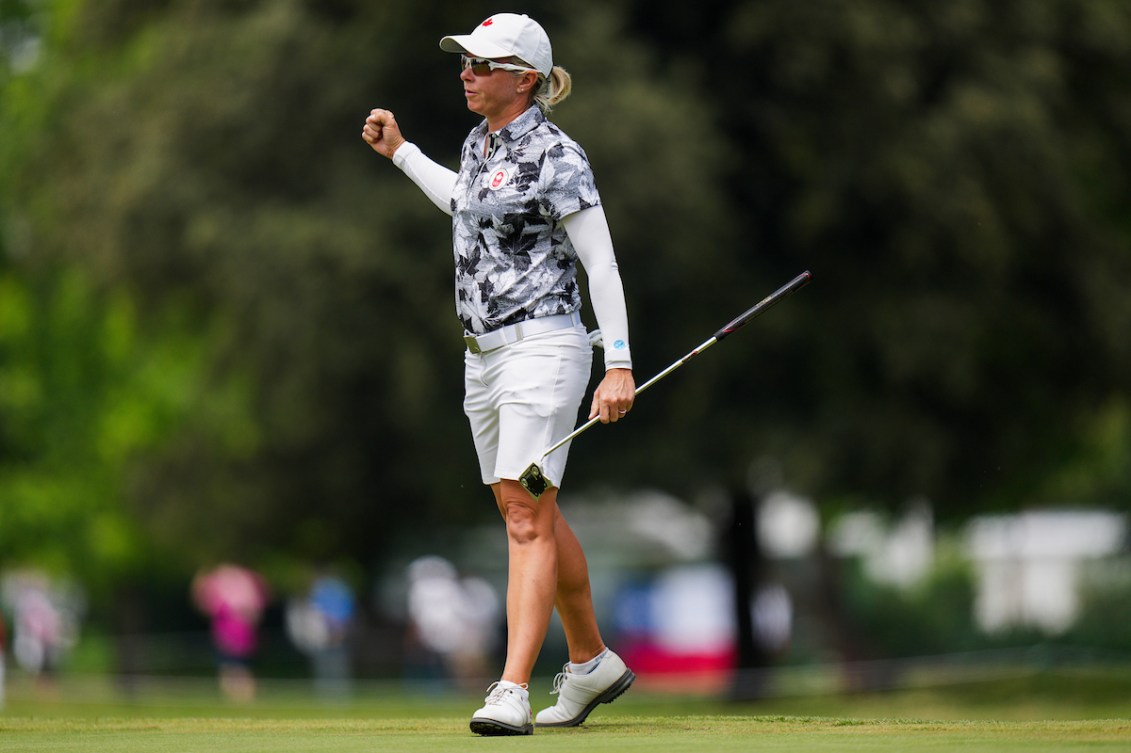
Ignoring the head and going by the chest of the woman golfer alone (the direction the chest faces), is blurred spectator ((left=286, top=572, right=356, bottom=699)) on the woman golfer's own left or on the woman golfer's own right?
on the woman golfer's own right

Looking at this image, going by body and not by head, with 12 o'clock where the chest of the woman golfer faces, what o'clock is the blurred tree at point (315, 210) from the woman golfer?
The blurred tree is roughly at 4 o'clock from the woman golfer.

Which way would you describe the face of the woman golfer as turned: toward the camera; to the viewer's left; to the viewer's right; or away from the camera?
to the viewer's left

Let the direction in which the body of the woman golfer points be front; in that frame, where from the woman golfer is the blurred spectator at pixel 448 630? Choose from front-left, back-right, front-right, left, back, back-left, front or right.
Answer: back-right

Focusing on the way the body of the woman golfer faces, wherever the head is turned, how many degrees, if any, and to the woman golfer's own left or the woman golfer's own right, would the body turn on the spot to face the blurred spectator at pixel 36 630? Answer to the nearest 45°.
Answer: approximately 135° to the woman golfer's own right

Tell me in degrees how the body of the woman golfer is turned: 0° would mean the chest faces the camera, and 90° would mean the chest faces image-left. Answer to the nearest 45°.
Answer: approximately 45°

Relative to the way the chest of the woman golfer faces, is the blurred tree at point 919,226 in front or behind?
behind

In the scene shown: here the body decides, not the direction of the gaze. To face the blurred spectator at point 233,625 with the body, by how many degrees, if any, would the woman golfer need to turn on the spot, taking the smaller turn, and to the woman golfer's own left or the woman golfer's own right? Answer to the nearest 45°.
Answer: approximately 135° to the woman golfer's own right
